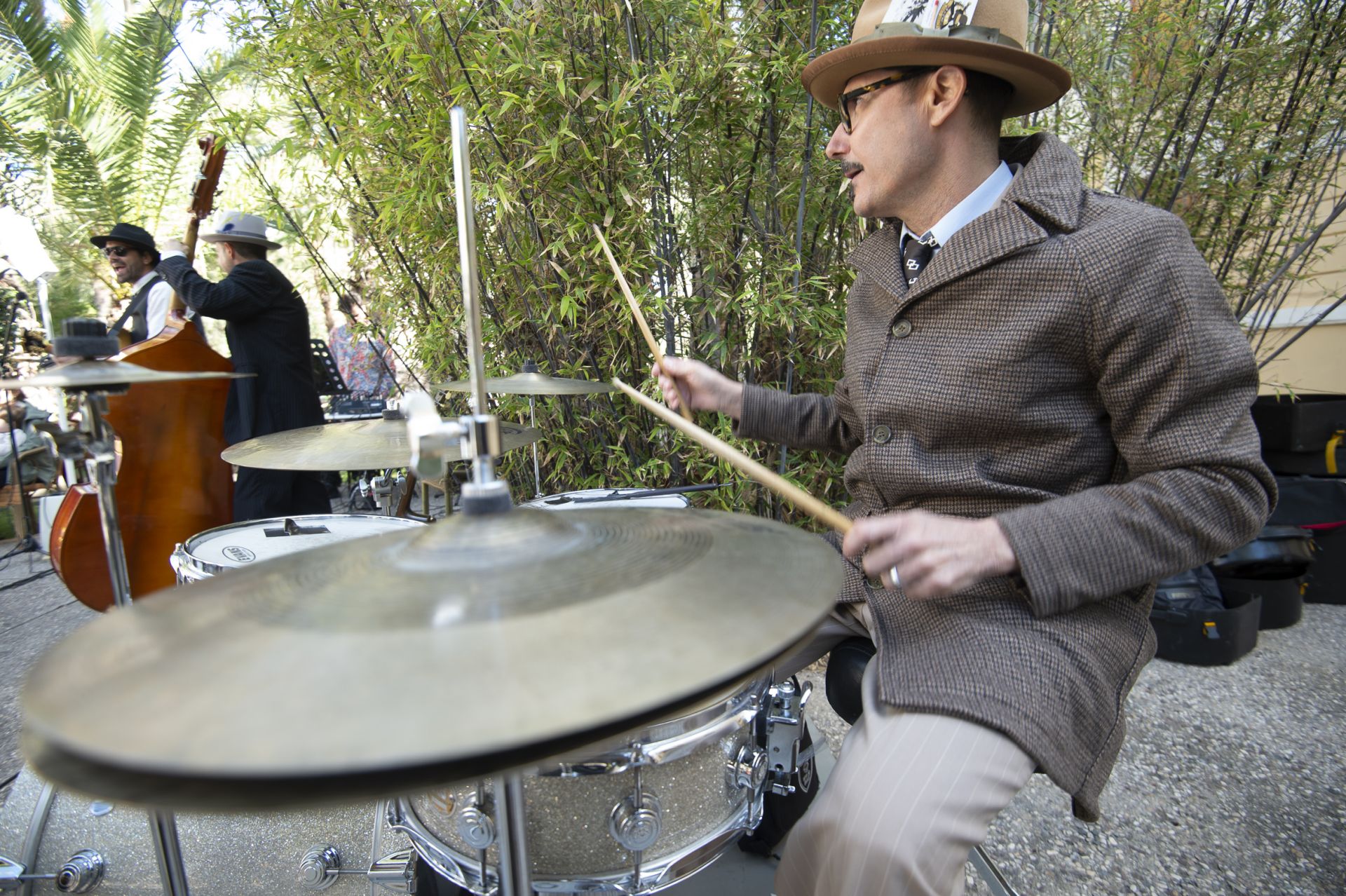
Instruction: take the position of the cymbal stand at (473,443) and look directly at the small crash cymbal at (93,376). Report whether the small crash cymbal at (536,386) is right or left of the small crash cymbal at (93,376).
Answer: right

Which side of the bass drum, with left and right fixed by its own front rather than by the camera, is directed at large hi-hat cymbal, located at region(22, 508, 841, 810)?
left

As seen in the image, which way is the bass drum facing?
to the viewer's left

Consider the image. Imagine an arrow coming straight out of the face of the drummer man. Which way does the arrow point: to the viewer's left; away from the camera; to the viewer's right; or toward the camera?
to the viewer's left

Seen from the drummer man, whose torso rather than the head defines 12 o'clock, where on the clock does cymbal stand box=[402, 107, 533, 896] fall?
The cymbal stand is roughly at 12 o'clock from the drummer man.

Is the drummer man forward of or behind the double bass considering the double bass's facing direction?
behind

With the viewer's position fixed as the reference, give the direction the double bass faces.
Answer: facing away from the viewer and to the left of the viewer

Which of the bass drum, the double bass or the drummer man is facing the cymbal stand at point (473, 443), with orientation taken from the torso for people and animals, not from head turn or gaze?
the drummer man

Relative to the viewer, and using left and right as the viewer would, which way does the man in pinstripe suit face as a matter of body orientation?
facing away from the viewer and to the left of the viewer
